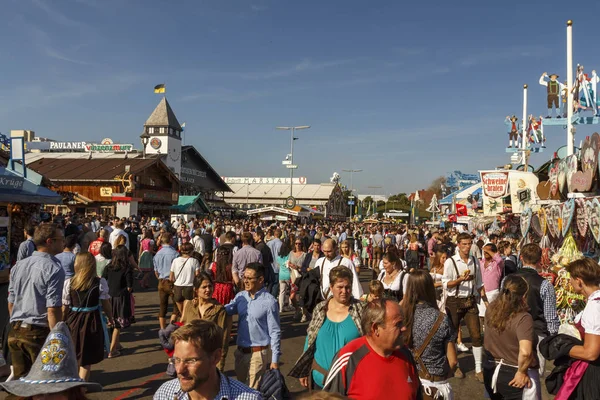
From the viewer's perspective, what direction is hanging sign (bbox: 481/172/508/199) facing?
toward the camera

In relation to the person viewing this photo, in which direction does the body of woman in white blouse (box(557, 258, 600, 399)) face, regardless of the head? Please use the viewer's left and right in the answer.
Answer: facing to the left of the viewer

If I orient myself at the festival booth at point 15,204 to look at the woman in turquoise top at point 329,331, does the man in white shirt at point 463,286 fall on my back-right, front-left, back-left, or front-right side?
front-left

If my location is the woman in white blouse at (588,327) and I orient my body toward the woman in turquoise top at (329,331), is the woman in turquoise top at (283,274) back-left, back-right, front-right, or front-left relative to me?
front-right

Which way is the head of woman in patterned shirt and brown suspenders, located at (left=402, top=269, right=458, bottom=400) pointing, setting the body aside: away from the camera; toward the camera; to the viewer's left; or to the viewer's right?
away from the camera

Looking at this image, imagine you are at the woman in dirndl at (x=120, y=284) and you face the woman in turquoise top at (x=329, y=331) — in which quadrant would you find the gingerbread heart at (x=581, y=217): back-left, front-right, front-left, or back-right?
front-left

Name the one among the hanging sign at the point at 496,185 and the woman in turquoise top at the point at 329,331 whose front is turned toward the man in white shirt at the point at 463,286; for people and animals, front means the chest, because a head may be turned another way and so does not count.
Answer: the hanging sign

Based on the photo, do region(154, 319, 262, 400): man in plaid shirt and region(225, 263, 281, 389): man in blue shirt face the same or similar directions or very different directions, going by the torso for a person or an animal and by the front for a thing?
same or similar directions

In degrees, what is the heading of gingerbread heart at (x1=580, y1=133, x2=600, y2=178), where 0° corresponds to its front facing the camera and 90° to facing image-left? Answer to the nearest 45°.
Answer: approximately 45°

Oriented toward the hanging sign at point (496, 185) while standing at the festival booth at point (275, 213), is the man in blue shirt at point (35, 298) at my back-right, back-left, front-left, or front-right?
front-right

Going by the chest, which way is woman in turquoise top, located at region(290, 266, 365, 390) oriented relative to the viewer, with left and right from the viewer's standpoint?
facing the viewer

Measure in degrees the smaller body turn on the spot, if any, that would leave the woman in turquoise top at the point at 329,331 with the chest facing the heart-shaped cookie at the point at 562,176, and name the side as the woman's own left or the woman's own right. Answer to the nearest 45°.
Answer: approximately 135° to the woman's own left
